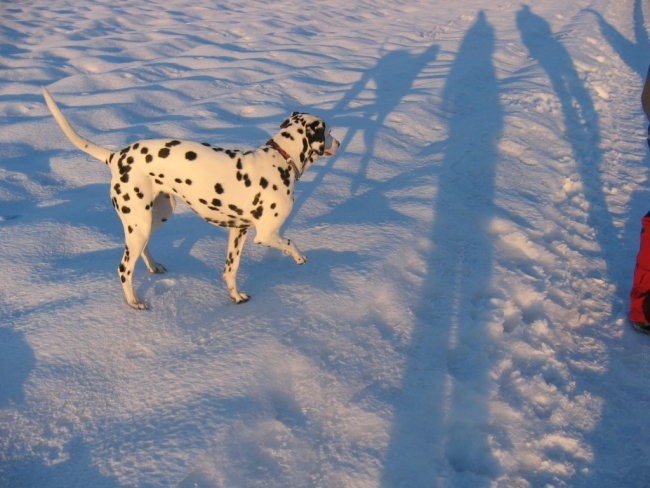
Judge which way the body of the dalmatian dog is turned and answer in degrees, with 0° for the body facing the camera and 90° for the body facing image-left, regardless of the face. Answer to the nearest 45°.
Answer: approximately 270°
